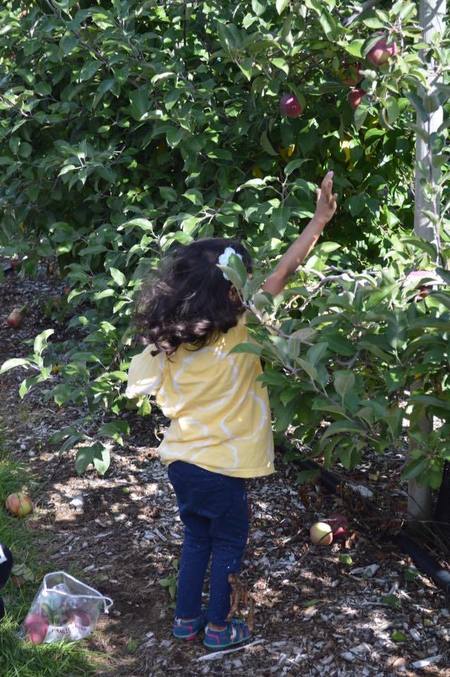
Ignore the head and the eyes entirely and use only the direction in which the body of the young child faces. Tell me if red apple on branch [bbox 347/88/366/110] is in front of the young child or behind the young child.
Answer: in front

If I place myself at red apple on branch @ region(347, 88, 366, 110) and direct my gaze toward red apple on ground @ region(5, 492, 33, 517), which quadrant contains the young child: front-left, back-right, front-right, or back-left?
front-left

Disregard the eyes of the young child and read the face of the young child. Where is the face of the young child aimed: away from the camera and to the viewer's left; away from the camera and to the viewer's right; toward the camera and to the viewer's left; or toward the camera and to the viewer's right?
away from the camera and to the viewer's right

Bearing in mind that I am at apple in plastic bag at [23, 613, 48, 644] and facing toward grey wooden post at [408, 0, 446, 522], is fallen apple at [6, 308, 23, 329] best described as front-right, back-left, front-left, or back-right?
front-left

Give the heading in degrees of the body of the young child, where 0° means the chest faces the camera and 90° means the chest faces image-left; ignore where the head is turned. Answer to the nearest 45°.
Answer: approximately 225°
